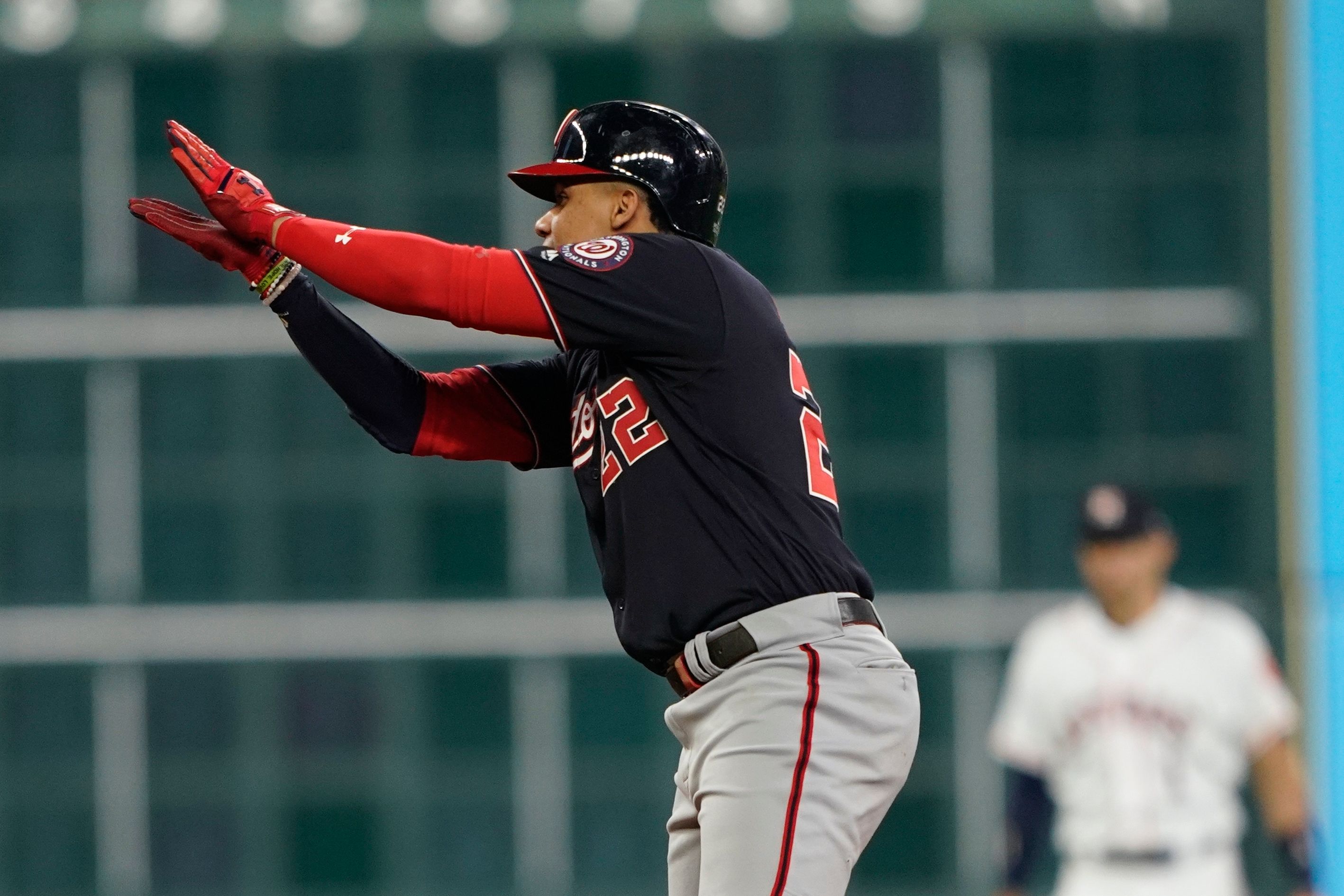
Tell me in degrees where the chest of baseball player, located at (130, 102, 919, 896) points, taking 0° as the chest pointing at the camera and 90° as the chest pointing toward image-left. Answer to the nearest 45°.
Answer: approximately 90°

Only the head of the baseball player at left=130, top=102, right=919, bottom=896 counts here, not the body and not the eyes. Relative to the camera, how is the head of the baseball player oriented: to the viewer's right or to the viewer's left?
to the viewer's left

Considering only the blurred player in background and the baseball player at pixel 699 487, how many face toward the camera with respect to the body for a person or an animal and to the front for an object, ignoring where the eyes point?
1

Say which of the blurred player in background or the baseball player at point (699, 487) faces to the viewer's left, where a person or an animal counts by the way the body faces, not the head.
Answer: the baseball player

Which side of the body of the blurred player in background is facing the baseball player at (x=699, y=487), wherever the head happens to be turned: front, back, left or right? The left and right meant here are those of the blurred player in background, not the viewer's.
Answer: front

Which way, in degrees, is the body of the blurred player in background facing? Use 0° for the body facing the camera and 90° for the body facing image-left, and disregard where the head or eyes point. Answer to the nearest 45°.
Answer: approximately 0°

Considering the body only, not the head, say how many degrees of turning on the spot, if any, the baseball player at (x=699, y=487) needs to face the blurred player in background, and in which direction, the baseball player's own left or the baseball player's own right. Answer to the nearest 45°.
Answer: approximately 135° to the baseball player's own right
